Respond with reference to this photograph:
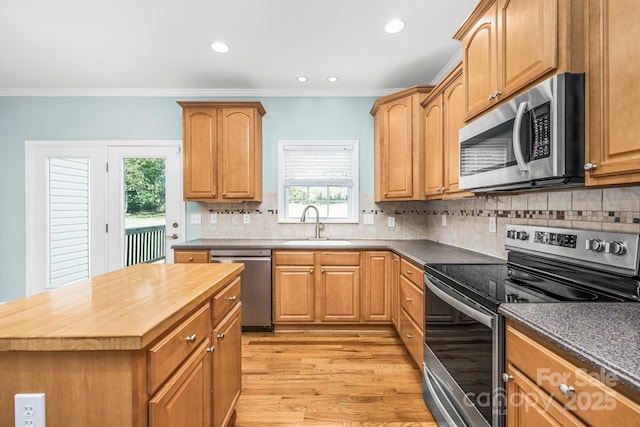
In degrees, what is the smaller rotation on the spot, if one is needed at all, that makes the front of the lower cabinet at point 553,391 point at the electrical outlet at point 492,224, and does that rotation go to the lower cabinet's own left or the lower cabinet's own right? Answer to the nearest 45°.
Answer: approximately 135° to the lower cabinet's own right

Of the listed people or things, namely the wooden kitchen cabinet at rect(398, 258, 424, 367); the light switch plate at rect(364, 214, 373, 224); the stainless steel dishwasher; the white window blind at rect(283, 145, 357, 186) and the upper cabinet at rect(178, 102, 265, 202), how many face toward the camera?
4

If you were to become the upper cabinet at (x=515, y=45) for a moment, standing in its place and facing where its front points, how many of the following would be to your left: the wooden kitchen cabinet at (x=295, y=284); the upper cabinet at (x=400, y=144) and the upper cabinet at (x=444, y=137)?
0

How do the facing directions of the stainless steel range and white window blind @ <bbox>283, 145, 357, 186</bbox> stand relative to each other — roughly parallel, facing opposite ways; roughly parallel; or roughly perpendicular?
roughly perpendicular

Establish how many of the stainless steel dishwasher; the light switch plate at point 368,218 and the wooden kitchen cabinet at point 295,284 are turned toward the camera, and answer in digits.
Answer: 3

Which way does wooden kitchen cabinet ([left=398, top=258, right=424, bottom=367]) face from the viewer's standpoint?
to the viewer's left

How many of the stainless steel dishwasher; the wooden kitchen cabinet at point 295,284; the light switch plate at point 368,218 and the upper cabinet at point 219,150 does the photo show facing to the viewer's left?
0

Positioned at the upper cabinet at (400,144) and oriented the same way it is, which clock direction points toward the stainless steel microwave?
The stainless steel microwave is roughly at 10 o'clock from the upper cabinet.

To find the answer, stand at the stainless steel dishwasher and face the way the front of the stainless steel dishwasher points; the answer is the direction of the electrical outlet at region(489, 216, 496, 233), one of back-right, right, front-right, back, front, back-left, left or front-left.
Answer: front-left

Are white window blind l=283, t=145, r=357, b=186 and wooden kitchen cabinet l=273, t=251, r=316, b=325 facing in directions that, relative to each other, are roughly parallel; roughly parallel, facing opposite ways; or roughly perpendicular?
roughly parallel

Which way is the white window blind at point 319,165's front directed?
toward the camera

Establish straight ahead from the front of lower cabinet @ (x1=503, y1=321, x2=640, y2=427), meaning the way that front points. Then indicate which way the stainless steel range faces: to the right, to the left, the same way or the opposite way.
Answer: the same way

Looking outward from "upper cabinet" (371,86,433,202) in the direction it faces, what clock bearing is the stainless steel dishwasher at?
The stainless steel dishwasher is roughly at 1 o'clock from the upper cabinet.

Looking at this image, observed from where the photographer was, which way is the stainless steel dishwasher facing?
facing the viewer

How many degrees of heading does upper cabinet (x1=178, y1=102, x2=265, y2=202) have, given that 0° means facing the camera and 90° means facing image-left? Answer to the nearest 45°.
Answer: approximately 0°

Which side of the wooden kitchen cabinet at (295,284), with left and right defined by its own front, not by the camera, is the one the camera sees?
front
